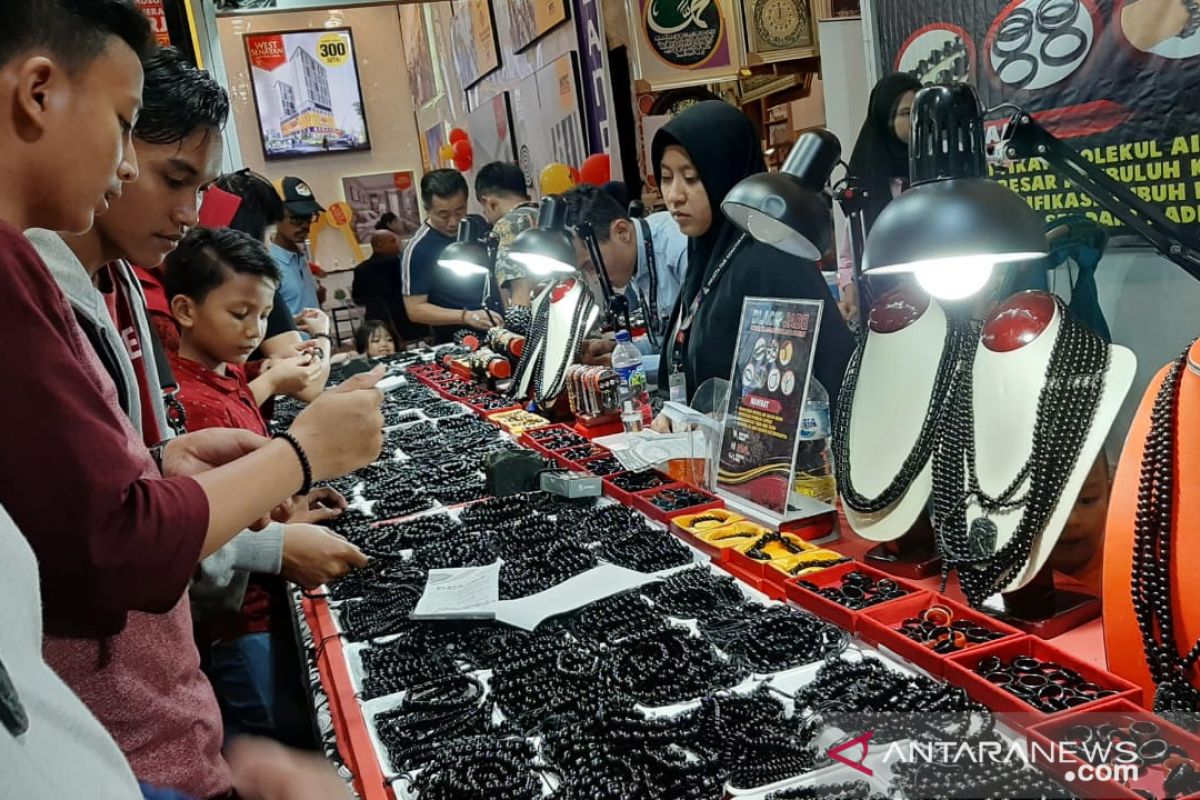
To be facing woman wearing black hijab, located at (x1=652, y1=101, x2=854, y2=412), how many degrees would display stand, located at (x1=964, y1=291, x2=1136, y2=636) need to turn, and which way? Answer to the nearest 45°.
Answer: approximately 90° to its right

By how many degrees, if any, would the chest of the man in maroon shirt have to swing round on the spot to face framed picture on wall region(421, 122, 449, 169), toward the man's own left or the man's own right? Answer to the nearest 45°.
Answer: approximately 90° to the man's own left

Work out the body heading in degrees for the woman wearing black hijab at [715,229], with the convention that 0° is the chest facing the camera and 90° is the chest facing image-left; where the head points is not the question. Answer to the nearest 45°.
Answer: approximately 45°

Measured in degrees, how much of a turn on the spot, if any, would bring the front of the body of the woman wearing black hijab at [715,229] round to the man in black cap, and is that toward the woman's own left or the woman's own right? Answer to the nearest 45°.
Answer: approximately 90° to the woman's own right

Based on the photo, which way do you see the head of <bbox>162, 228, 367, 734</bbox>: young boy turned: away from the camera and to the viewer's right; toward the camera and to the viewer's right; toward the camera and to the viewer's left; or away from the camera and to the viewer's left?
toward the camera and to the viewer's right

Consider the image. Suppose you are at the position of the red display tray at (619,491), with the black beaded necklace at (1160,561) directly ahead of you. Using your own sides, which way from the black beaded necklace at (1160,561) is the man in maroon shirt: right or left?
right

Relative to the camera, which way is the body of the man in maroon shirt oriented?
to the viewer's right

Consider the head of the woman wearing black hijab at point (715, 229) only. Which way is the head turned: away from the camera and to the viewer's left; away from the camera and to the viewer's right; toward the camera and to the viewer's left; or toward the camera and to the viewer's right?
toward the camera and to the viewer's left

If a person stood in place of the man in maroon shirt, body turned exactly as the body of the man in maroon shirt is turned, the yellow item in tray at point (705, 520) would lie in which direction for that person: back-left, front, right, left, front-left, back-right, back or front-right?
front-left

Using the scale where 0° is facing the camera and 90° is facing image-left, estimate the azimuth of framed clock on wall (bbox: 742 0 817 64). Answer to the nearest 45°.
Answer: approximately 0°

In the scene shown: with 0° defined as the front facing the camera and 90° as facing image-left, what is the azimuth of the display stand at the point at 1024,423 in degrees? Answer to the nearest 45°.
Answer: approximately 45°

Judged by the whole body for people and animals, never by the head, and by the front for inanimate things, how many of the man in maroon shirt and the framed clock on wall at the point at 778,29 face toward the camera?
1

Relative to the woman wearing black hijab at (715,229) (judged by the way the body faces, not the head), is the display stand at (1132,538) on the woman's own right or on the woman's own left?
on the woman's own left
